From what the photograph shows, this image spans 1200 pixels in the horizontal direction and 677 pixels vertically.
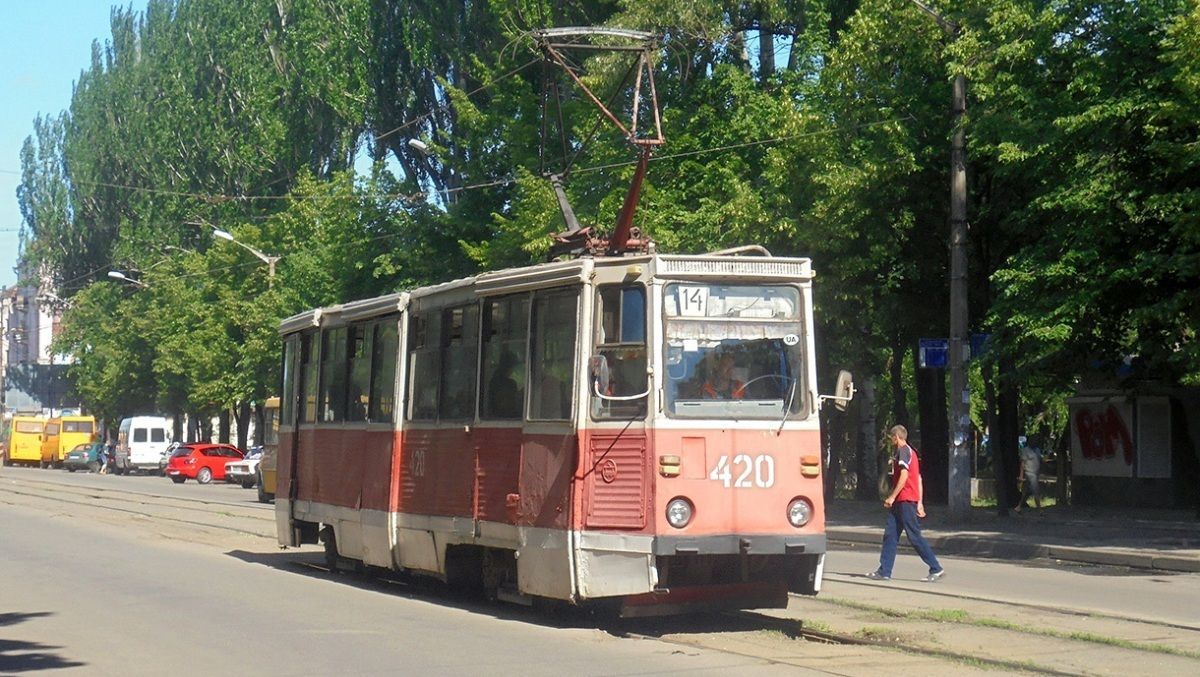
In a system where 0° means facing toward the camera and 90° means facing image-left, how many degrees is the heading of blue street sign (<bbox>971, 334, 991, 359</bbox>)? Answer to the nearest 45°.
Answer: approximately 0°

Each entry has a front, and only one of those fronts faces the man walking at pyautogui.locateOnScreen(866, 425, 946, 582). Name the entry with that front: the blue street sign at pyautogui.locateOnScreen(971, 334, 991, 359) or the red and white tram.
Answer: the blue street sign

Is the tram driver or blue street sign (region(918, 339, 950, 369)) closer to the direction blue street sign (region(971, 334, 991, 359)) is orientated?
the tram driver

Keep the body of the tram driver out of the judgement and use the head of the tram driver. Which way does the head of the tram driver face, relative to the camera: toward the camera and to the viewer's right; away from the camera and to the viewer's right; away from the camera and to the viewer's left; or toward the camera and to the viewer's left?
toward the camera and to the viewer's right

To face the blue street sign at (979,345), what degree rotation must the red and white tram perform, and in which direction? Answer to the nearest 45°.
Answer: approximately 90° to its left

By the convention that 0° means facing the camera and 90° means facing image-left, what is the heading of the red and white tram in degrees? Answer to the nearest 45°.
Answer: approximately 315°

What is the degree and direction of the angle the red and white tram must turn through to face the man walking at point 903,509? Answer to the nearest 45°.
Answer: approximately 90° to its left

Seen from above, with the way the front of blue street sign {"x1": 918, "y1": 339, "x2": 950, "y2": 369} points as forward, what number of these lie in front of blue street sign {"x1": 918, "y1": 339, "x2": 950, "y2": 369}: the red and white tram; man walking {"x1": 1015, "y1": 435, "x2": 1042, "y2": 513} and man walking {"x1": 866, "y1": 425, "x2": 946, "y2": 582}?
2

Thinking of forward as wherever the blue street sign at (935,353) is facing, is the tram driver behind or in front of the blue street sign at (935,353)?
in front

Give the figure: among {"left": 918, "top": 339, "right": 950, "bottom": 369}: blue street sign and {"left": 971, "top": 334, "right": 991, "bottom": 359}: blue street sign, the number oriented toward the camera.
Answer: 2

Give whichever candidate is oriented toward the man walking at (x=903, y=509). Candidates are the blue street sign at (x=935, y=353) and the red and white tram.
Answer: the blue street sign

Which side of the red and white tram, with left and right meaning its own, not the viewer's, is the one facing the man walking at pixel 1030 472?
left

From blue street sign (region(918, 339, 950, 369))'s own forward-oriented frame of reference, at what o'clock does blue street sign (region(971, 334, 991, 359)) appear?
blue street sign (region(971, 334, 991, 359)) is roughly at 10 o'clock from blue street sign (region(918, 339, 950, 369)).
